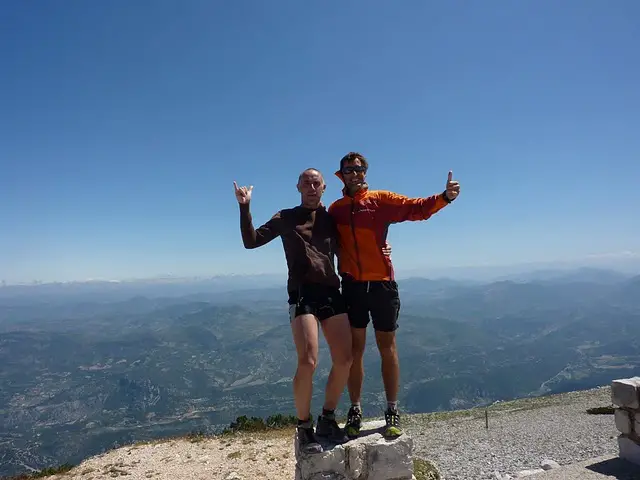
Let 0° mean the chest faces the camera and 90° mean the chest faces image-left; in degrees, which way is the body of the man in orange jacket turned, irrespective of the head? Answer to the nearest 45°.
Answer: approximately 0°

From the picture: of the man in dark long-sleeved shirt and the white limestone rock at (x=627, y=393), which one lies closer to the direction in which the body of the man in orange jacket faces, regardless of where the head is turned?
the man in dark long-sleeved shirt

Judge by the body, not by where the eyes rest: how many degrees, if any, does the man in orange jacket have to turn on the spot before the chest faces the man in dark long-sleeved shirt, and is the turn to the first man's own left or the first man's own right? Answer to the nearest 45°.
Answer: approximately 45° to the first man's own right

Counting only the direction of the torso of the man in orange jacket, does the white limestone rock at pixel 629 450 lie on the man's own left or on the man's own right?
on the man's own left

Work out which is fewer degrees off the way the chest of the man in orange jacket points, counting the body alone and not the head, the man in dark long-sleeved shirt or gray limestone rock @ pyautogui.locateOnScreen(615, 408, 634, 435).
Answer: the man in dark long-sleeved shirt

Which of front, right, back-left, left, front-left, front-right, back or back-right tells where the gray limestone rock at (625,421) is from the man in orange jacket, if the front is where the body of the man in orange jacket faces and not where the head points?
back-left

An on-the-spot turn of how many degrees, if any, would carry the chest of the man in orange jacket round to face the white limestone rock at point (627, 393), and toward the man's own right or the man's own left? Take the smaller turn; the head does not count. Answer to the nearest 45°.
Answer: approximately 135° to the man's own left
